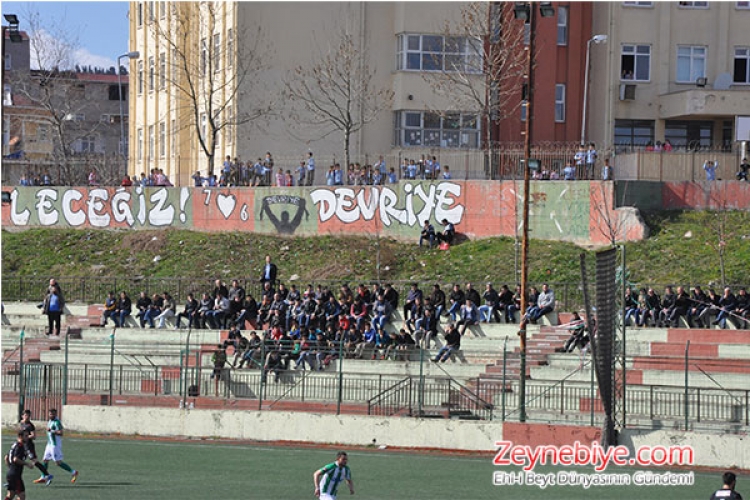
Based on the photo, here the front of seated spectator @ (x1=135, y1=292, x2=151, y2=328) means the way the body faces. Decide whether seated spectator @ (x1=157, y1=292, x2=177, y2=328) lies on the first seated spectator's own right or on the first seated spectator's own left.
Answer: on the first seated spectator's own left

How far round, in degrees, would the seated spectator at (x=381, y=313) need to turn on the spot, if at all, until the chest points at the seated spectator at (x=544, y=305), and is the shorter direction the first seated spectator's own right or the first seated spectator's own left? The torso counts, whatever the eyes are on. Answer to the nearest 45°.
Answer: approximately 135° to the first seated spectator's own left

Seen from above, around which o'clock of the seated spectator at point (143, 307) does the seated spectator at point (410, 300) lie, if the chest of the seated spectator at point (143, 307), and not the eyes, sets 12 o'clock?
the seated spectator at point (410, 300) is roughly at 10 o'clock from the seated spectator at point (143, 307).

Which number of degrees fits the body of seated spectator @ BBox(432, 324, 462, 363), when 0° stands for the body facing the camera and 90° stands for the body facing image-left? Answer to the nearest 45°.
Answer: approximately 45°

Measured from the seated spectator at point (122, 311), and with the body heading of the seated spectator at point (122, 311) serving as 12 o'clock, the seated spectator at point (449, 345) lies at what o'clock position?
the seated spectator at point (449, 345) is roughly at 9 o'clock from the seated spectator at point (122, 311).

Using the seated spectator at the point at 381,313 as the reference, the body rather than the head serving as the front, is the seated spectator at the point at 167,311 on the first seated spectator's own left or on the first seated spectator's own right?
on the first seated spectator's own right

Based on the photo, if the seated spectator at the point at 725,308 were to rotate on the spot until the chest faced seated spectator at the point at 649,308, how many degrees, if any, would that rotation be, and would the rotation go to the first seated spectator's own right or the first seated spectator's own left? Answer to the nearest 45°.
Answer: approximately 45° to the first seated spectator's own right

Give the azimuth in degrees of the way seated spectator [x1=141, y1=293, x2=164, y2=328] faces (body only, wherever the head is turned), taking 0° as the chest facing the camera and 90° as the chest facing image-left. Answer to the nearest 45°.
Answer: approximately 45°
